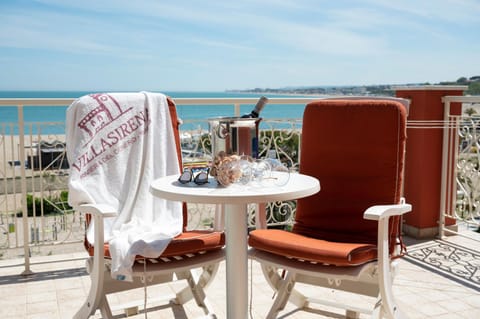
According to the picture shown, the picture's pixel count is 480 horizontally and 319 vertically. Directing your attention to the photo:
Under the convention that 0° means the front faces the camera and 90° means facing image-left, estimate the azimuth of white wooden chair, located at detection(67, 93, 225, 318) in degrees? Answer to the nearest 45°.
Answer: approximately 315°

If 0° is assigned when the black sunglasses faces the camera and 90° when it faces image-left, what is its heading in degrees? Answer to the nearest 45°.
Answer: approximately 0°

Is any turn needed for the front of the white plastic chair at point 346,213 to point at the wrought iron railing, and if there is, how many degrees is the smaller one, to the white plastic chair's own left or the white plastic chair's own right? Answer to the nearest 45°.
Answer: approximately 180°

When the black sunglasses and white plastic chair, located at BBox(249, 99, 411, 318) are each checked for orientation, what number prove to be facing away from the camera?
0
